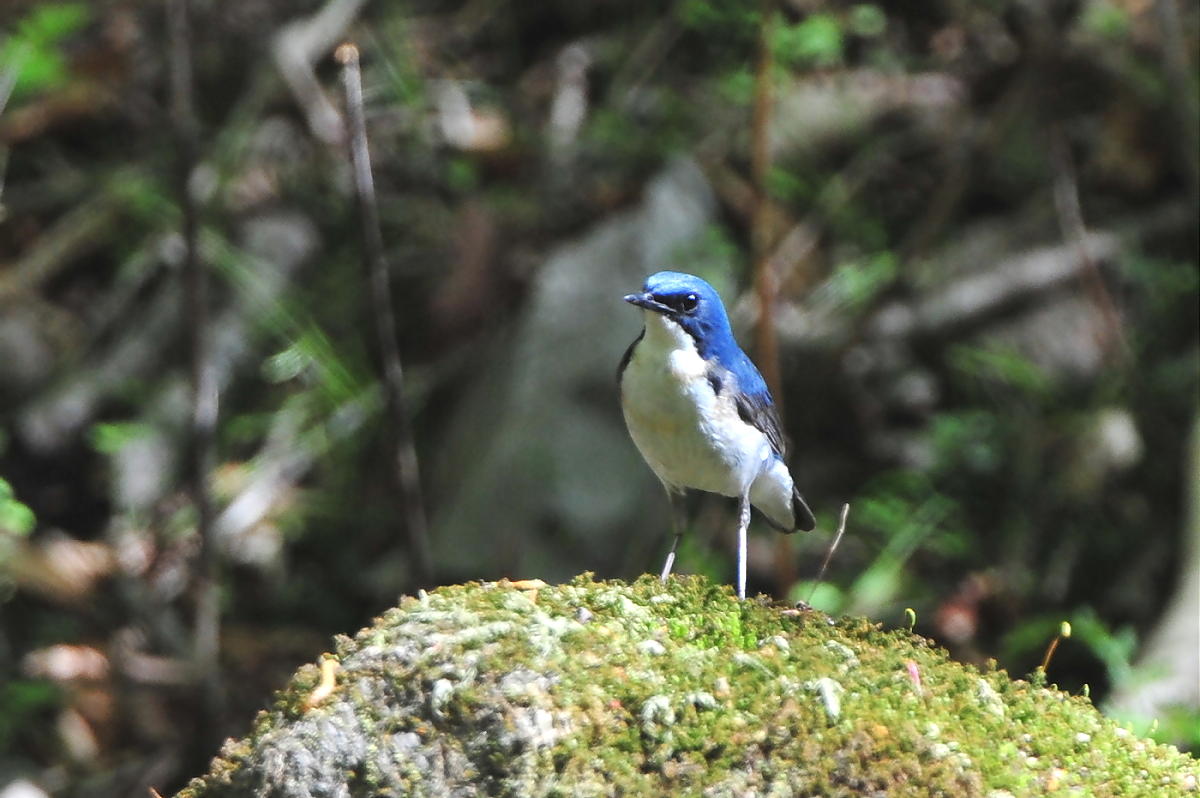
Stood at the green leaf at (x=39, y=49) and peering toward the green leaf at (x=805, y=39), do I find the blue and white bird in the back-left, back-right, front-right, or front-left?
front-right

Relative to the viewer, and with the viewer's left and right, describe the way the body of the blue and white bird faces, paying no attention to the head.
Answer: facing the viewer and to the left of the viewer

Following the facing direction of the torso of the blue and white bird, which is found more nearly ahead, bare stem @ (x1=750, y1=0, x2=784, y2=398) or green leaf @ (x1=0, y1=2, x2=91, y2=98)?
the green leaf

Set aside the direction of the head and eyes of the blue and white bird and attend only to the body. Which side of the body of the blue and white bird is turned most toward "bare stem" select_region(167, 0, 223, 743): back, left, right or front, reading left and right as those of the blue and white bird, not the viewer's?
right

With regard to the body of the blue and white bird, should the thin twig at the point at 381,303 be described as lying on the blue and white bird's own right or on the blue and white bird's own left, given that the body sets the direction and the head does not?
on the blue and white bird's own right
